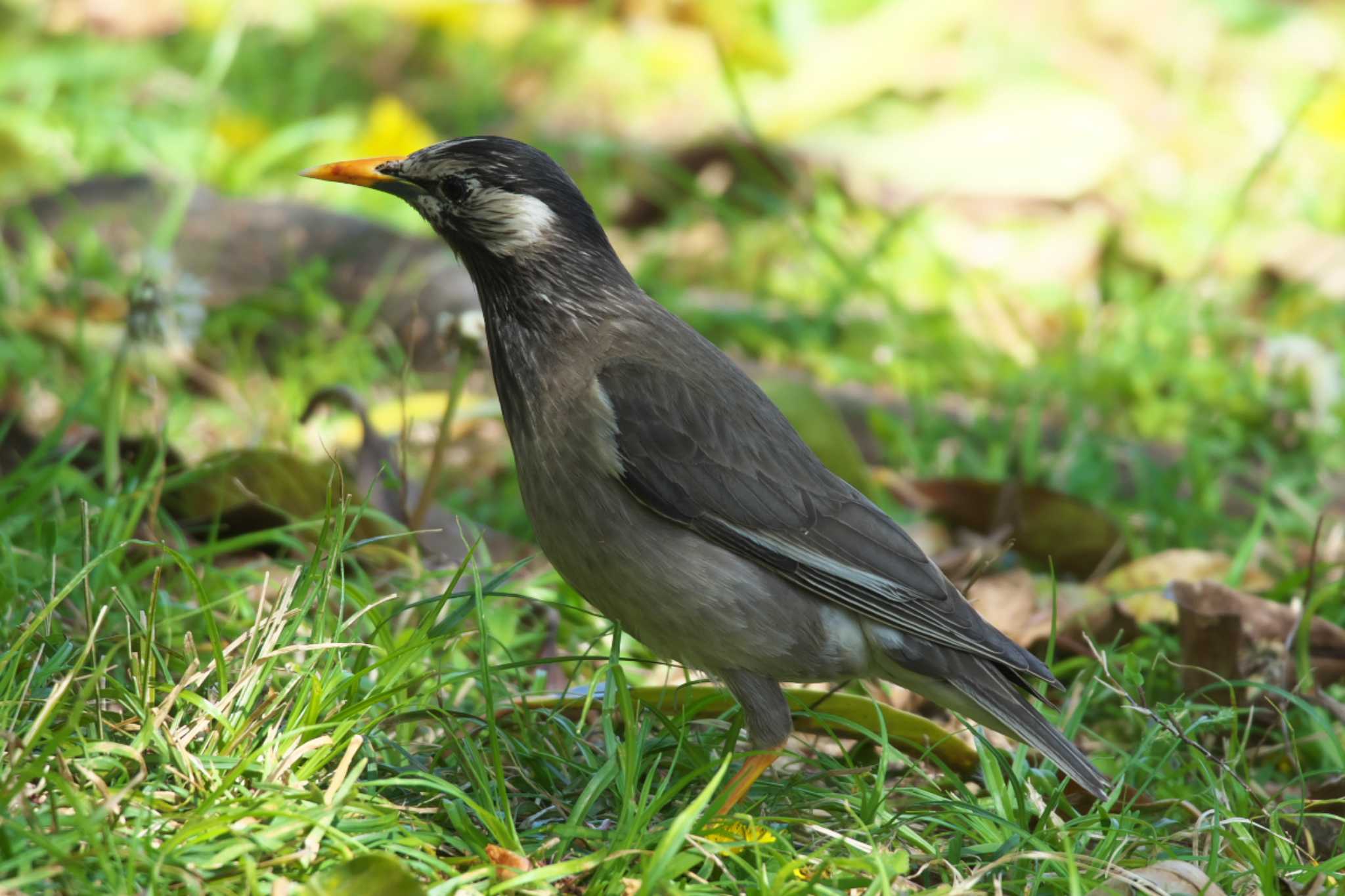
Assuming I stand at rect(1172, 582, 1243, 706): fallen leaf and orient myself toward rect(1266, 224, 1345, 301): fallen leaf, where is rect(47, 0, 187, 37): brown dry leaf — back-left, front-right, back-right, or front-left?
front-left

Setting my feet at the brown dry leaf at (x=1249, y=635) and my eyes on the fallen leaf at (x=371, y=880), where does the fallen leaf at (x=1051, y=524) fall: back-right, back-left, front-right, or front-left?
back-right

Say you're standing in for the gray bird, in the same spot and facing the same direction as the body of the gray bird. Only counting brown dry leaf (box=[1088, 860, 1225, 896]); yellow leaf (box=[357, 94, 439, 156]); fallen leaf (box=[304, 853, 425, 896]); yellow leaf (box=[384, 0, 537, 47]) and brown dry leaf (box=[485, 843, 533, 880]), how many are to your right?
2

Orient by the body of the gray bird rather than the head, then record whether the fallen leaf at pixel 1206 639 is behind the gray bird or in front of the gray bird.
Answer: behind

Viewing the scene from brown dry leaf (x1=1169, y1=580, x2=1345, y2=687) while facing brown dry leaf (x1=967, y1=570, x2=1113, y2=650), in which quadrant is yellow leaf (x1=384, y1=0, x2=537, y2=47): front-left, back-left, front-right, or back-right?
front-right

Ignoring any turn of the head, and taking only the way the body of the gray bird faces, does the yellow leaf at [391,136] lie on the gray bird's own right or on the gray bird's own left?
on the gray bird's own right

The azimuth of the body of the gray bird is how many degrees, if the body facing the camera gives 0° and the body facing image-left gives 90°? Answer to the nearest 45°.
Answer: approximately 90°

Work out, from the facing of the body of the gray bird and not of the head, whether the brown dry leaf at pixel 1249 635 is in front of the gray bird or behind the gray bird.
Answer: behind

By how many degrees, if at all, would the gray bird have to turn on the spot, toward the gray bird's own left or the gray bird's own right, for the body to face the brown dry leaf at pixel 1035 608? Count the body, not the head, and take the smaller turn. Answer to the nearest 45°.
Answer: approximately 135° to the gray bird's own right

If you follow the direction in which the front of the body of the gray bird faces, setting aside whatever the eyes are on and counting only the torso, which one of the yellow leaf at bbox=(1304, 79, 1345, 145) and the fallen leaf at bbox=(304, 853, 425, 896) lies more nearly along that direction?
the fallen leaf

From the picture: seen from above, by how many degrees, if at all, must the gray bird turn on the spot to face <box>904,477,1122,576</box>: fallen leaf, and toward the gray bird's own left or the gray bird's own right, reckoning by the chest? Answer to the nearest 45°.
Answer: approximately 135° to the gray bird's own right

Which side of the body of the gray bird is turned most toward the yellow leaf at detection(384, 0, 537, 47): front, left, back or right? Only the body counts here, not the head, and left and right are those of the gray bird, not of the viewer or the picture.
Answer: right

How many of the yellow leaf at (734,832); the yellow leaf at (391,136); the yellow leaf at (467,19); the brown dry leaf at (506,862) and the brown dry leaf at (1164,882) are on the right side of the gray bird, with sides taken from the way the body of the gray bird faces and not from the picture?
2

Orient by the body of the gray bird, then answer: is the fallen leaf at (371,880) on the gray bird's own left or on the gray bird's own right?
on the gray bird's own left
